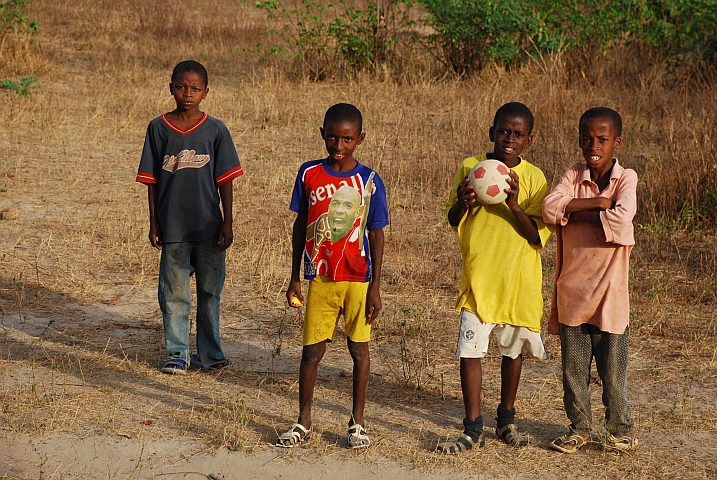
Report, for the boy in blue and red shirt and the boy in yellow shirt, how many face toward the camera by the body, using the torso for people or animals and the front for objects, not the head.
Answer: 2

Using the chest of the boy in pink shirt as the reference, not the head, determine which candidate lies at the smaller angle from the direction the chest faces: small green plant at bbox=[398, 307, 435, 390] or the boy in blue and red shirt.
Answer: the boy in blue and red shirt

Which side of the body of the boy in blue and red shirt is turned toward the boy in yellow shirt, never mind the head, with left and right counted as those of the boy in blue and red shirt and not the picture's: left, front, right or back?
left

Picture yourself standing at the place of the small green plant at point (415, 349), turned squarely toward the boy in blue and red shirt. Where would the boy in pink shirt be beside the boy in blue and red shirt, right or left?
left

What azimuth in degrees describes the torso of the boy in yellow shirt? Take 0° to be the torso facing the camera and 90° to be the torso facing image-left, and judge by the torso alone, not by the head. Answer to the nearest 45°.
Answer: approximately 0°

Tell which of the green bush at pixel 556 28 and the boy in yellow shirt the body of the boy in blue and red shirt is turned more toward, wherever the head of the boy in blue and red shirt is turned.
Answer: the boy in yellow shirt

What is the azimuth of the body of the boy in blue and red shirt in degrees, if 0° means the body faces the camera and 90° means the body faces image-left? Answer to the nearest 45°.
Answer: approximately 0°

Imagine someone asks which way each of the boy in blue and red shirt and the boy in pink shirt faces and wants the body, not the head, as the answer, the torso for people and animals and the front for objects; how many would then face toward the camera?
2

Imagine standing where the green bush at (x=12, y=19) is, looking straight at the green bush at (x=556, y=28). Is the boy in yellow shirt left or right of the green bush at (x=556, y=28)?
right

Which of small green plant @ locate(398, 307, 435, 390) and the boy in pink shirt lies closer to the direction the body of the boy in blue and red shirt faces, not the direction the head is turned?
the boy in pink shirt

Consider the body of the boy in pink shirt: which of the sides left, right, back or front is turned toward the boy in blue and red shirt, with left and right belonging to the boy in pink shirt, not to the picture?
right
